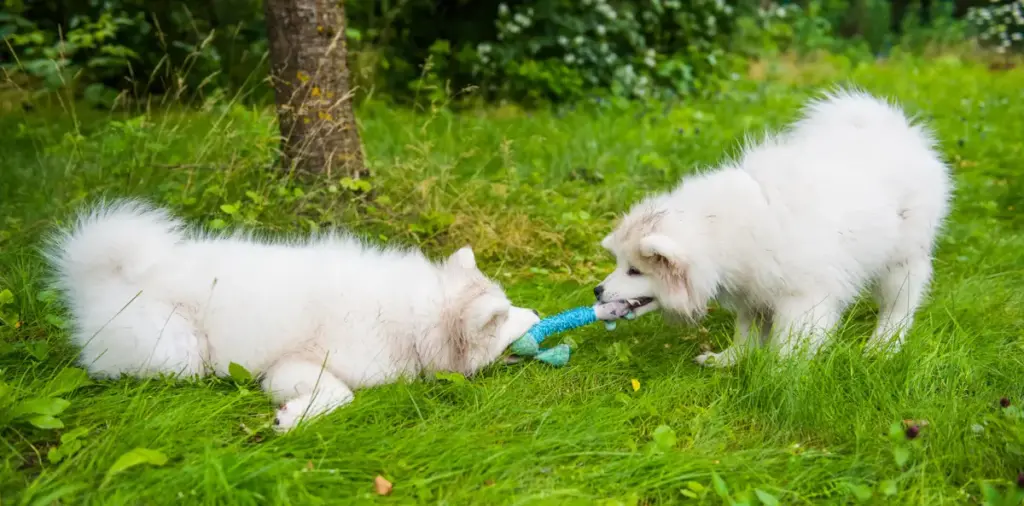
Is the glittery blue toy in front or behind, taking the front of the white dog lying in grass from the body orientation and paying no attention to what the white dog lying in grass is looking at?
in front

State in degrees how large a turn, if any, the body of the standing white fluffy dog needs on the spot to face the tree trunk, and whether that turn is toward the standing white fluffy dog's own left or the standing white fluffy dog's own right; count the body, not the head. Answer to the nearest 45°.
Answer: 0° — it already faces it

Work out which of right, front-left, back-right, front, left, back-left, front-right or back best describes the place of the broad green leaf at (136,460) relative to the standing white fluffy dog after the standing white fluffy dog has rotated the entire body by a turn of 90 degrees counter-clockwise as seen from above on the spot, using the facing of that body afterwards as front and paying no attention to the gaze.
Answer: front-right

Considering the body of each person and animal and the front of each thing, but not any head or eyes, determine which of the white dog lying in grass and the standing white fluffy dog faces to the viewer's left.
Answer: the standing white fluffy dog

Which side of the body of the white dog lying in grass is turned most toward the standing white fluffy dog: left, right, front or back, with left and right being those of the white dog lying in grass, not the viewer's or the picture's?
front

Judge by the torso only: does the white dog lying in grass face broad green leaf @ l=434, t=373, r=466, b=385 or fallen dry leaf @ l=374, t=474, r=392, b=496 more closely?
the broad green leaf

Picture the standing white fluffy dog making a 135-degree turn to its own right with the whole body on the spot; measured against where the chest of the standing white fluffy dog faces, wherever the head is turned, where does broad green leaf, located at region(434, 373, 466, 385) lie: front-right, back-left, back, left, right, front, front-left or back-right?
back

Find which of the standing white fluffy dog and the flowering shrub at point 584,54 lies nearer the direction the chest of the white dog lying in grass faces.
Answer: the standing white fluffy dog

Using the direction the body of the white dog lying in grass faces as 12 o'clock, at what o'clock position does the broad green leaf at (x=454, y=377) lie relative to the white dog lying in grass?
The broad green leaf is roughly at 1 o'clock from the white dog lying in grass.

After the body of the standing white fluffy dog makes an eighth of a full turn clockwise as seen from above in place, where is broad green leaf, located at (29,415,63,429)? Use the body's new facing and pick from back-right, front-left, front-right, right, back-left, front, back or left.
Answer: left

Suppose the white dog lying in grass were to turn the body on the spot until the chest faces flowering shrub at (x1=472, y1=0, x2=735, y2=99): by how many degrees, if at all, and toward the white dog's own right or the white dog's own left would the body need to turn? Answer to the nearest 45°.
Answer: approximately 45° to the white dog's own left

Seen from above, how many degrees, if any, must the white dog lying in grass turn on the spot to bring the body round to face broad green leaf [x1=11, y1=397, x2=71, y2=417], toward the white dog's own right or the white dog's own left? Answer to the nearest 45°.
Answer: approximately 180°

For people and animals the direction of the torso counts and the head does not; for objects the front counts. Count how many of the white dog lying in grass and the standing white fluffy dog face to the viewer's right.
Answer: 1

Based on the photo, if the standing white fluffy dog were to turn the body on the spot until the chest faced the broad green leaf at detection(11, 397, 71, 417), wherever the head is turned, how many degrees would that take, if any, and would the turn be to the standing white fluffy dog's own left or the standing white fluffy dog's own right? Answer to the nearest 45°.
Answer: approximately 45° to the standing white fluffy dog's own left

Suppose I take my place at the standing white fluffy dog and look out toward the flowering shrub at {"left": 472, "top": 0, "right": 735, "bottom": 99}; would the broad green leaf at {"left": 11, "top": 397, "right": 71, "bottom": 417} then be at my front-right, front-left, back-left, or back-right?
back-left

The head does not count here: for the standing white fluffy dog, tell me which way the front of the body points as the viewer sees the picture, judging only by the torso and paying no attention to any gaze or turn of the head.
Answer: to the viewer's left

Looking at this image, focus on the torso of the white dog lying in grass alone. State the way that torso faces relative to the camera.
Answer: to the viewer's right
